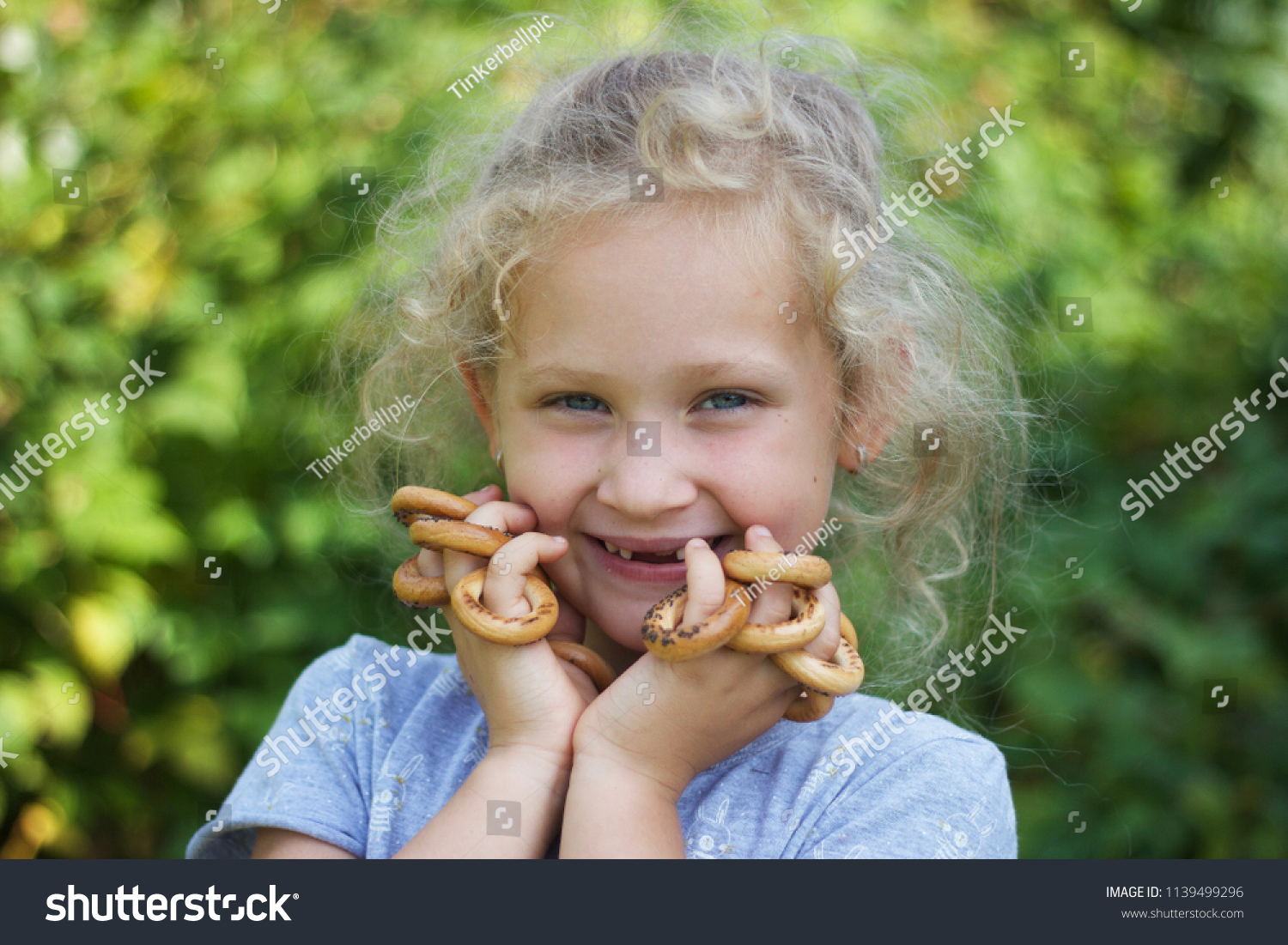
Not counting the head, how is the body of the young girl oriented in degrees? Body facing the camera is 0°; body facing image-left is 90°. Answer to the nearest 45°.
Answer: approximately 0°
